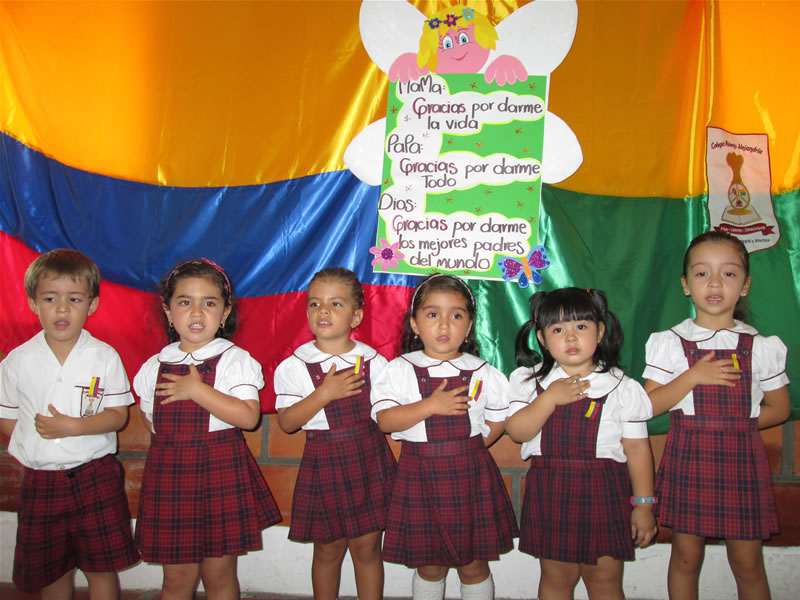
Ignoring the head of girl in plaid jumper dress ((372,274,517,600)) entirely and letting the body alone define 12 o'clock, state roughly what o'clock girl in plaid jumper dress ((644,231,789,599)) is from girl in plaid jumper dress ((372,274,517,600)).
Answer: girl in plaid jumper dress ((644,231,789,599)) is roughly at 9 o'clock from girl in plaid jumper dress ((372,274,517,600)).

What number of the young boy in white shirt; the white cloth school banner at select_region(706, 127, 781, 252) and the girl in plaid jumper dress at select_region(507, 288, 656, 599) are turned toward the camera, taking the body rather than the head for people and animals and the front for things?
3

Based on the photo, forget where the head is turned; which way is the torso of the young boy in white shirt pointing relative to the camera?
toward the camera

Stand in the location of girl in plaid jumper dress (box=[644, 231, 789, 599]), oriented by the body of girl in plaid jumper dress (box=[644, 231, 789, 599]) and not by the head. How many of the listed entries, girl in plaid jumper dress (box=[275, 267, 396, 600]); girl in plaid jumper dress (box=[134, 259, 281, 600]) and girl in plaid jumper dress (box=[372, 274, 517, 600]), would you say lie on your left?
0

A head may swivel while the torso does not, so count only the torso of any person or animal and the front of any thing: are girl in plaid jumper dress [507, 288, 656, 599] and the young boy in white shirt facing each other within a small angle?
no

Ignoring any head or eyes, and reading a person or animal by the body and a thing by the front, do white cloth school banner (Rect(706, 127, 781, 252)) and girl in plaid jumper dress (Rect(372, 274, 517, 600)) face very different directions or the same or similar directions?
same or similar directions

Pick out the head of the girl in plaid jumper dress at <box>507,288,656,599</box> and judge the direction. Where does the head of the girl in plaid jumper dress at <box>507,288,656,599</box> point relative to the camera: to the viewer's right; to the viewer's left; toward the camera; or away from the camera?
toward the camera

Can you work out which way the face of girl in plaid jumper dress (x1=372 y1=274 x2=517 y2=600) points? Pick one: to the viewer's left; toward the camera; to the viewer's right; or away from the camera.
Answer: toward the camera

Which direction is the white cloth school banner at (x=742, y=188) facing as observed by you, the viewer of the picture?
facing the viewer

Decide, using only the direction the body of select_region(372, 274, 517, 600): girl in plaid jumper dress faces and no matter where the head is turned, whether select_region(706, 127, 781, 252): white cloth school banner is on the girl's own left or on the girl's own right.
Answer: on the girl's own left

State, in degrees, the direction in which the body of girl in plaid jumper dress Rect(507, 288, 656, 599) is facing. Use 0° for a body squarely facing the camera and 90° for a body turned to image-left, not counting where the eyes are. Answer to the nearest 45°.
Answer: approximately 0°

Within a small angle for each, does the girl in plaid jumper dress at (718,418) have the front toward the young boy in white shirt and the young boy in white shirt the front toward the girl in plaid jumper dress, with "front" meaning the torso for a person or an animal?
no

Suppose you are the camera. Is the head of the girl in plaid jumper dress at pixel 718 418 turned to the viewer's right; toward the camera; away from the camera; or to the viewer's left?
toward the camera
